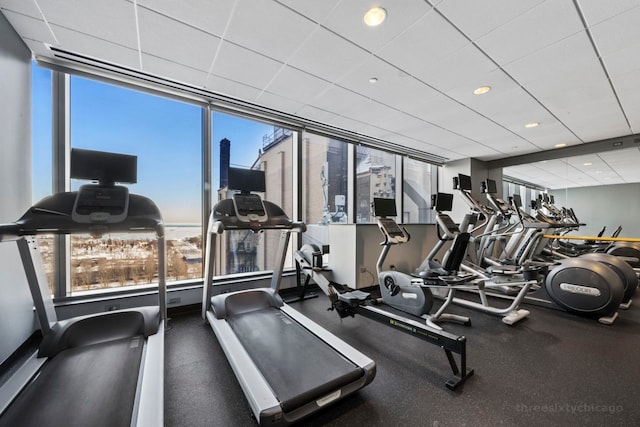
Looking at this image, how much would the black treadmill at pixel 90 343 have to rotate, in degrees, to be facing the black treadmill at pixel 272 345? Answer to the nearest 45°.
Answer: approximately 135° to its right

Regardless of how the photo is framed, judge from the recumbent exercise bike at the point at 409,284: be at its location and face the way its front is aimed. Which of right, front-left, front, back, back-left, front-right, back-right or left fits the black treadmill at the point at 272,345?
left

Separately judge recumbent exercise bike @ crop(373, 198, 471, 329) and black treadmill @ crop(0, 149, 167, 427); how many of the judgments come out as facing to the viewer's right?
0

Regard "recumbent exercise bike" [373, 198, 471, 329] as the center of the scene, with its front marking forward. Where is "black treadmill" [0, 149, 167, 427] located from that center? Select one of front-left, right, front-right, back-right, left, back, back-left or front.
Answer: left

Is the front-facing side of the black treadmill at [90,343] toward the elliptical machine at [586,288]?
no

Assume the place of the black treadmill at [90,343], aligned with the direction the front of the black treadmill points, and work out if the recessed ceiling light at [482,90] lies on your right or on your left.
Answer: on your right

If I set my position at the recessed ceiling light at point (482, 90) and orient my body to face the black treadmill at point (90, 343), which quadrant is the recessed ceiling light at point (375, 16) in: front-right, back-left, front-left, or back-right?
front-left

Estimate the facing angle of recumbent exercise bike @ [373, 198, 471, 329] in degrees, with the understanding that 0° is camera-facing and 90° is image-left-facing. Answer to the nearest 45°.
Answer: approximately 135°

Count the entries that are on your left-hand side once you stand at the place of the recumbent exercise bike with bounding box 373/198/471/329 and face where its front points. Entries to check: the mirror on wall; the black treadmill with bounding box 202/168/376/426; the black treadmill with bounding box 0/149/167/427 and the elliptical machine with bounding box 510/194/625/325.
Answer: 2

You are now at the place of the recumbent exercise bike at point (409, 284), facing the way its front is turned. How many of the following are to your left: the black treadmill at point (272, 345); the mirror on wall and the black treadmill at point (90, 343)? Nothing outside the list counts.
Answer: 2

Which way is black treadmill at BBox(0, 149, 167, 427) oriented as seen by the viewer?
away from the camera

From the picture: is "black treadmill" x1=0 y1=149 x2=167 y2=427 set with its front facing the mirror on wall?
no
